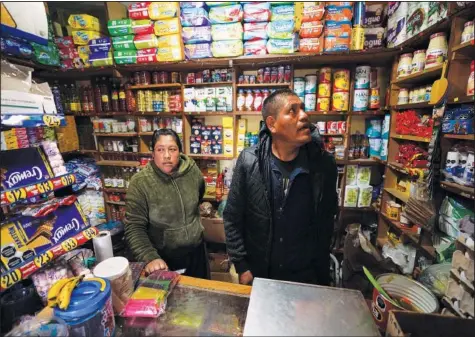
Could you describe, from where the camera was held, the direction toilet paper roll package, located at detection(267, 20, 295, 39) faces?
facing the viewer

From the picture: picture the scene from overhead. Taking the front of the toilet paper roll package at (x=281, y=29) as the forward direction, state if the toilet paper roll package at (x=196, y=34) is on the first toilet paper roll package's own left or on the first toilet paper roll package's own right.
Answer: on the first toilet paper roll package's own right

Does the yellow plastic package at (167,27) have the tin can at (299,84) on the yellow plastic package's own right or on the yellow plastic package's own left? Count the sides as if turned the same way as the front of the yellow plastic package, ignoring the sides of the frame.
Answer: on the yellow plastic package's own left

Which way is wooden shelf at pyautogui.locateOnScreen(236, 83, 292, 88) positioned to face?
toward the camera

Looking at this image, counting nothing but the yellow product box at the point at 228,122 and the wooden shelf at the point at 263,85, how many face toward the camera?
2

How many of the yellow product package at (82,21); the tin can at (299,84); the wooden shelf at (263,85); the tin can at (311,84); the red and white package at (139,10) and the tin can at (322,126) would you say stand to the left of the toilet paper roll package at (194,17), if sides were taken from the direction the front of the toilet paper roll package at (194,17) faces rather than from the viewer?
4

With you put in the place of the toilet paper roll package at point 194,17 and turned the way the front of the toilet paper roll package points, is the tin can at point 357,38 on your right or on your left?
on your left

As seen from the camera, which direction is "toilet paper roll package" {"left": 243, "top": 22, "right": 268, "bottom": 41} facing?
toward the camera

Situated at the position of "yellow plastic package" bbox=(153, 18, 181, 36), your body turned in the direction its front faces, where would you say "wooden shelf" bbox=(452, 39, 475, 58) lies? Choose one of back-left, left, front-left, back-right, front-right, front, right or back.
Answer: front-left

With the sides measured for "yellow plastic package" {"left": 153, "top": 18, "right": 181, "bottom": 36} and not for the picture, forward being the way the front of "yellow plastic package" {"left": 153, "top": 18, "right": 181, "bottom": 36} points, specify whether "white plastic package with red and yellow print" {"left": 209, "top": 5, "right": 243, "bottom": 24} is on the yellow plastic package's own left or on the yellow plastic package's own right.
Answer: on the yellow plastic package's own left
